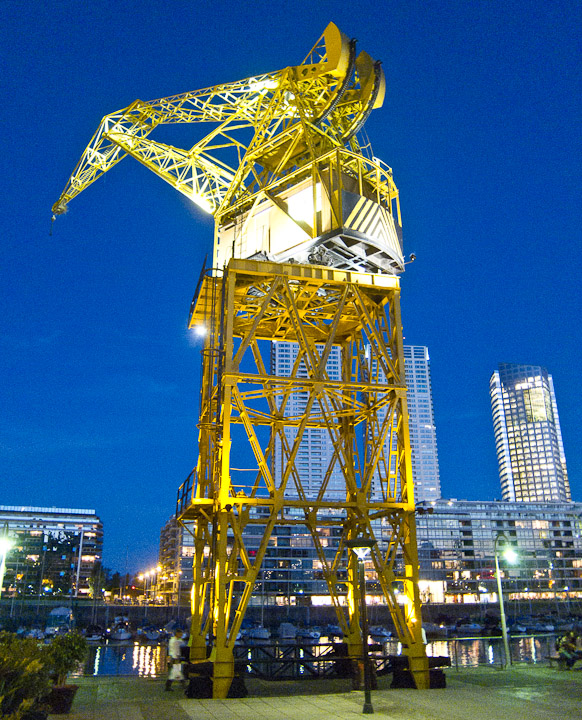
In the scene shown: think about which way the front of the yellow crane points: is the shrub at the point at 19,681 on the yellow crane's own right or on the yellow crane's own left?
on the yellow crane's own left

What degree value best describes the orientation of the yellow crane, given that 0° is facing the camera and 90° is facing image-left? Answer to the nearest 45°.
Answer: approximately 135°
